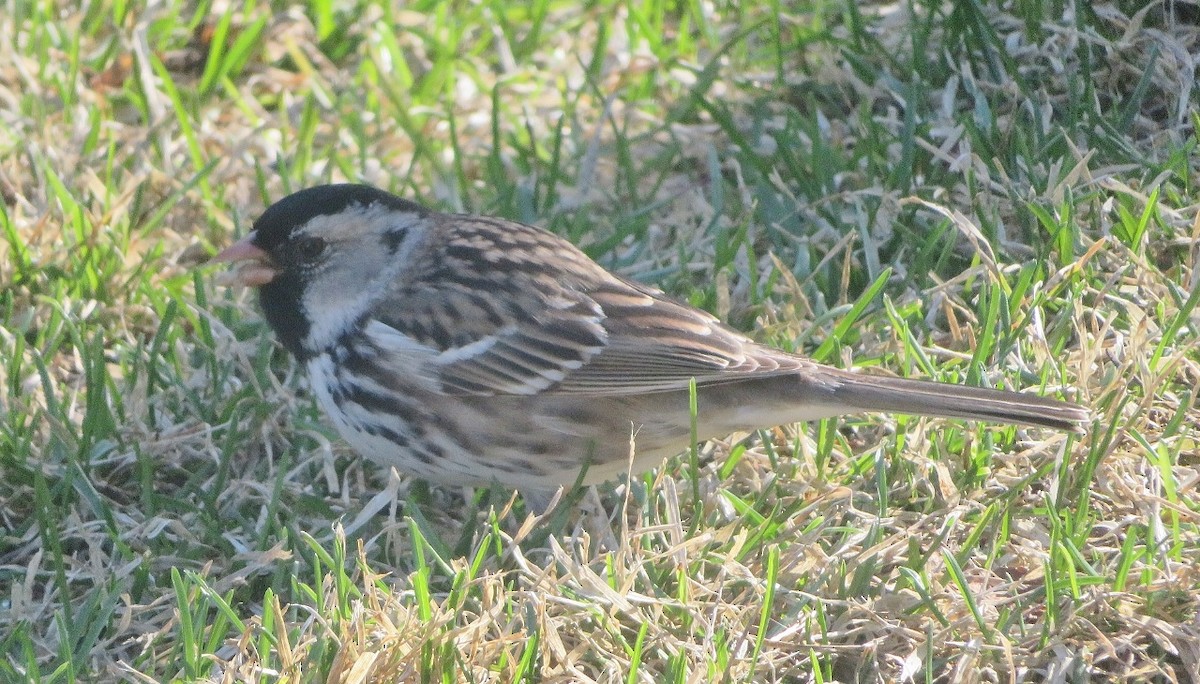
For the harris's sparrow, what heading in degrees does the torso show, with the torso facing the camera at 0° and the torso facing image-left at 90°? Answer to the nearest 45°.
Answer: approximately 90°
